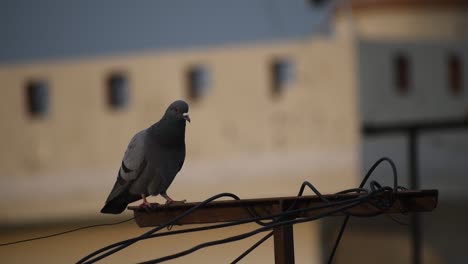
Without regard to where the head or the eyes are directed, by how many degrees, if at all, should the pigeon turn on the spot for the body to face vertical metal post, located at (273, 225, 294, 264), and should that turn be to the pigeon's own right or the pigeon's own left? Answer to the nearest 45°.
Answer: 0° — it already faces it

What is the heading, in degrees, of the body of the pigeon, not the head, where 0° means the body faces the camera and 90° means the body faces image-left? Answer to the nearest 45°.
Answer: approximately 315°
